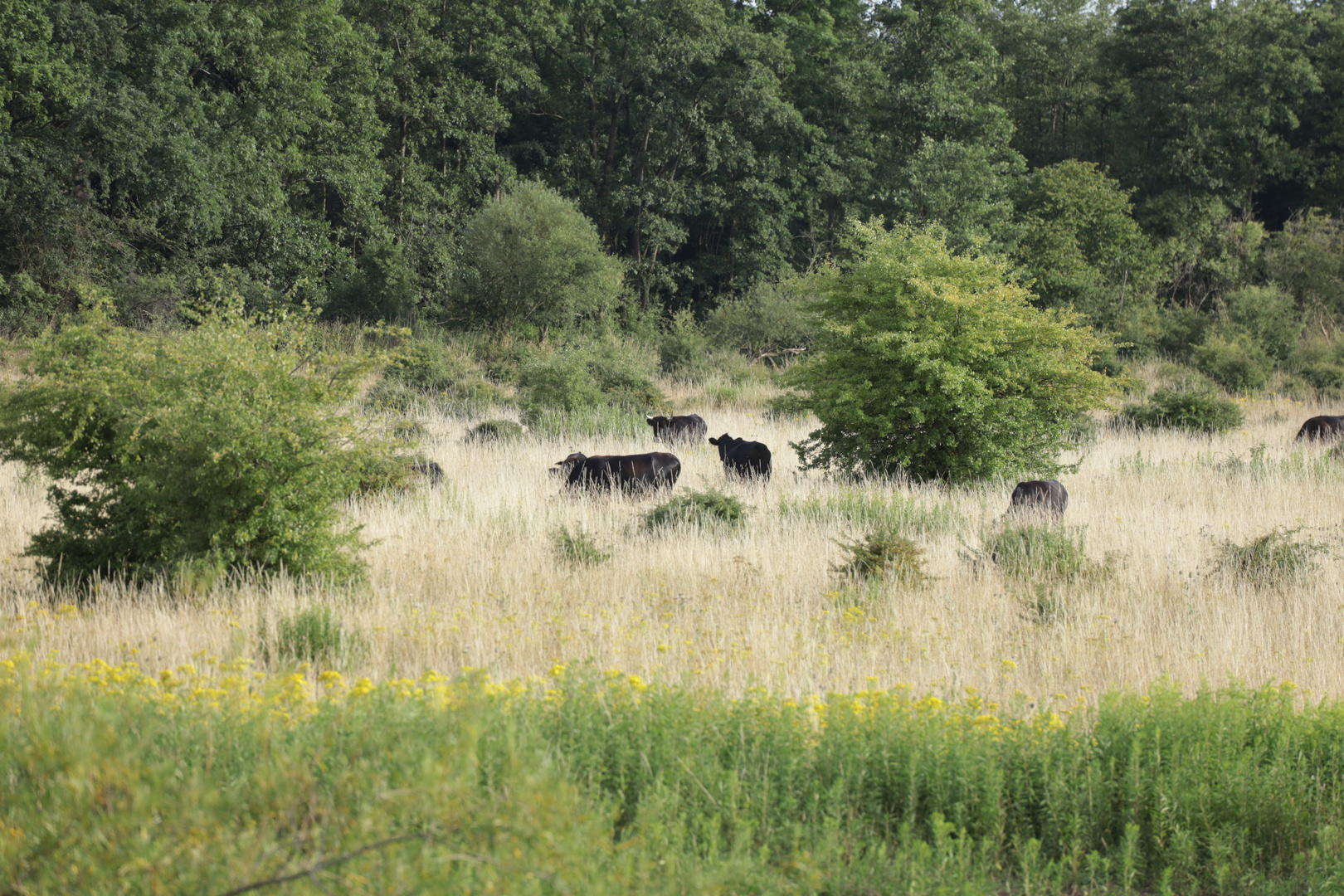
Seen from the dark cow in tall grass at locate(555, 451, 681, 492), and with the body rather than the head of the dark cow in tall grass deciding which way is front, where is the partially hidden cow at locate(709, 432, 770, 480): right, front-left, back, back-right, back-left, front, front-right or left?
back-right

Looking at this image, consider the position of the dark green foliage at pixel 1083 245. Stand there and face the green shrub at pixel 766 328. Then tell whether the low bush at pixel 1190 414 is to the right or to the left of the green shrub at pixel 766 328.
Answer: left

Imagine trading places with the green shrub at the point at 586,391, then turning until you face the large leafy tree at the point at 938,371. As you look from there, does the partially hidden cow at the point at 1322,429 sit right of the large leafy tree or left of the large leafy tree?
left

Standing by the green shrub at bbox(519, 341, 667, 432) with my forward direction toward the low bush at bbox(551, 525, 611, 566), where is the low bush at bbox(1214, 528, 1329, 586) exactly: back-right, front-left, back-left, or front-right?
front-left

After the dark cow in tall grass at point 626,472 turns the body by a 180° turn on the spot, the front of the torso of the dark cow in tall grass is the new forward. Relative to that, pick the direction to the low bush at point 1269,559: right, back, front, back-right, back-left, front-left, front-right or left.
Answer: front-right

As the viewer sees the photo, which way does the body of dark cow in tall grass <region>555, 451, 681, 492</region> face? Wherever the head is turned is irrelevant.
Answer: to the viewer's left

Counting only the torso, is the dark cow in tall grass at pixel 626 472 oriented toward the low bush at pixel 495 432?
no

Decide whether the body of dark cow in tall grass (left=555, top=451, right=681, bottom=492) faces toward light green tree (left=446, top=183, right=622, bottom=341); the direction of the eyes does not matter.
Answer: no
